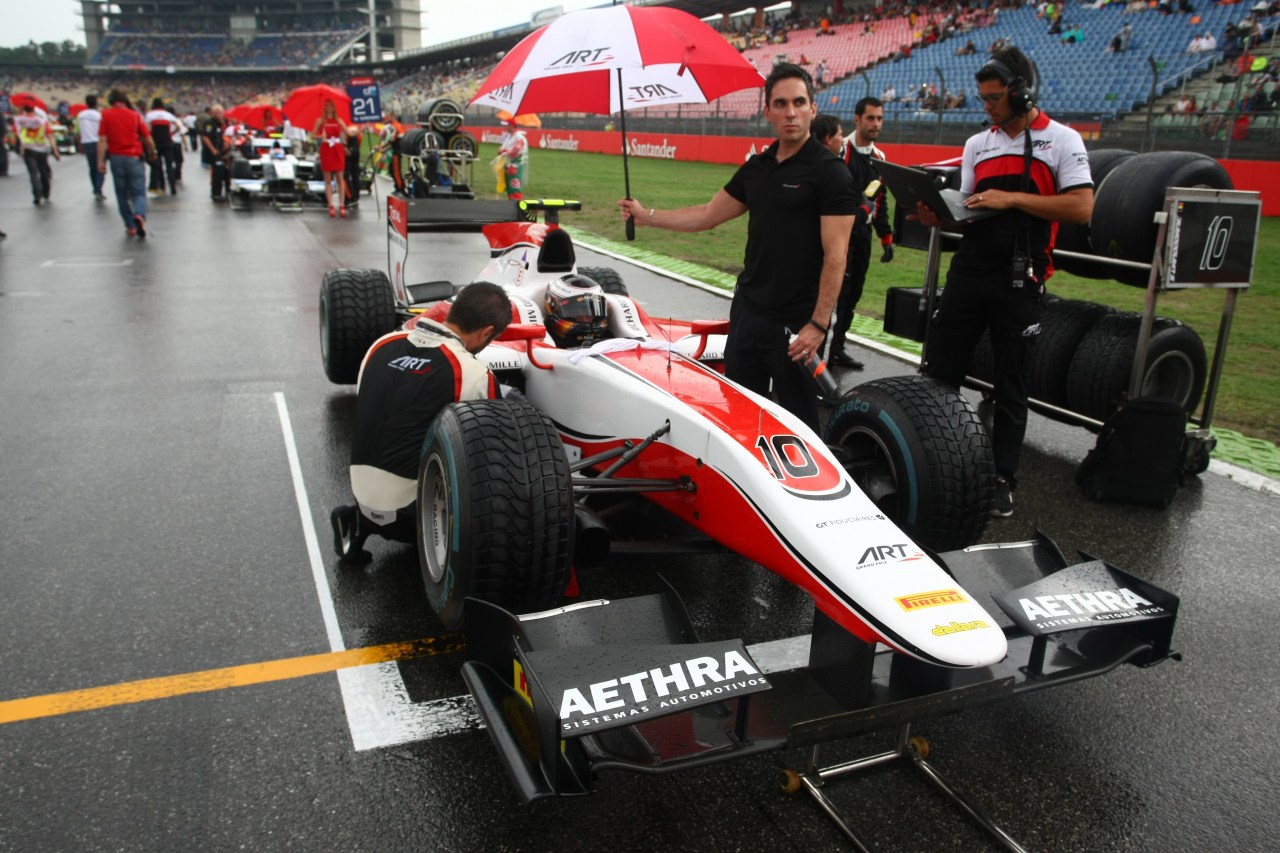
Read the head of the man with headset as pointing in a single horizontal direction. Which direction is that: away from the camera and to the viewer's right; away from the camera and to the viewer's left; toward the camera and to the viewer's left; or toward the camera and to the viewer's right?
toward the camera and to the viewer's left

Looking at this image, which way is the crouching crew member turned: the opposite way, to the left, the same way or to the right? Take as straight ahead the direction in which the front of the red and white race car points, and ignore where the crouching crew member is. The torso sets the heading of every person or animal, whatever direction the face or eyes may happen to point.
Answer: to the left

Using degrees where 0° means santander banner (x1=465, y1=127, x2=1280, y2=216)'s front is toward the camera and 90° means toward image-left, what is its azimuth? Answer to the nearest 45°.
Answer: approximately 45°

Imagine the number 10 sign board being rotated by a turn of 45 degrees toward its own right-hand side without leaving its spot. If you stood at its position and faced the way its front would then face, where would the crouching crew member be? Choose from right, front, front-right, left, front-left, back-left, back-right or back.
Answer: front

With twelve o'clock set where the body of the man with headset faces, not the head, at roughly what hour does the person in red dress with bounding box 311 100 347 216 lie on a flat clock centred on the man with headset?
The person in red dress is roughly at 3 o'clock from the man with headset.

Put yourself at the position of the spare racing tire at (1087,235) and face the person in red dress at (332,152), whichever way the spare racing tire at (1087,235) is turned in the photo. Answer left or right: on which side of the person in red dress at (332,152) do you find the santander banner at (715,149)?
right

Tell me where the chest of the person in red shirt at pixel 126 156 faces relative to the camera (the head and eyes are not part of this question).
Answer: away from the camera

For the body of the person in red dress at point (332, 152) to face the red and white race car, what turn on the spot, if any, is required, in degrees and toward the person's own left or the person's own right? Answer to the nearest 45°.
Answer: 0° — they already face it

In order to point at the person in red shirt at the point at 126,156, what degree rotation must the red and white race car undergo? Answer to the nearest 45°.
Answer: approximately 180°

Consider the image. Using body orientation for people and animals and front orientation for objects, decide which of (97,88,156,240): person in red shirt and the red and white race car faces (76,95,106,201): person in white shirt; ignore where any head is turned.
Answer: the person in red shirt

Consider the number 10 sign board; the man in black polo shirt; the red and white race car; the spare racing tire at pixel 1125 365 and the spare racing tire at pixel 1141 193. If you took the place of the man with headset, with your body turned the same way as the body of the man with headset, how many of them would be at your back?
3

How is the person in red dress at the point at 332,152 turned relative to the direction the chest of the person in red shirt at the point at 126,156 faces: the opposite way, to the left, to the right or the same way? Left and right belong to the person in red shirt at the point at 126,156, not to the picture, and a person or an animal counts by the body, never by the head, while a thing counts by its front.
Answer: the opposite way

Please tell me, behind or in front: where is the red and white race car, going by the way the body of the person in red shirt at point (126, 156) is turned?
behind

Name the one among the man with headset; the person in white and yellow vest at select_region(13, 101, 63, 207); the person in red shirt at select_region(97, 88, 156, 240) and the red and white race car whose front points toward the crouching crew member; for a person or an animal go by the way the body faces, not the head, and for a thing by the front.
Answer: the man with headset
